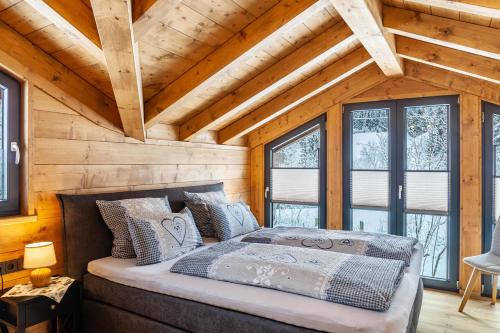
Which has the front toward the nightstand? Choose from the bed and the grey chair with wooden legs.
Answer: the grey chair with wooden legs

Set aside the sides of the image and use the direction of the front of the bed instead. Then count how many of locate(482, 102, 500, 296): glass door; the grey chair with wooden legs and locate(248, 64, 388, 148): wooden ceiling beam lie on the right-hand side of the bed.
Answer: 0

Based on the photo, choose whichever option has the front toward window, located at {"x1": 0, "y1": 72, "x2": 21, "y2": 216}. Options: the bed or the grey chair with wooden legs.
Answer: the grey chair with wooden legs

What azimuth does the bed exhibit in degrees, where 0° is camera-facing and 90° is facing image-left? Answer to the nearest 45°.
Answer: approximately 315°

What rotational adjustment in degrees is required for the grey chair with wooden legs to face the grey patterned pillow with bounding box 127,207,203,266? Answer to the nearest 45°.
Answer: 0° — it already faces it

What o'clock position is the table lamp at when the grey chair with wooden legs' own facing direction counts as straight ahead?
The table lamp is roughly at 12 o'clock from the grey chair with wooden legs.

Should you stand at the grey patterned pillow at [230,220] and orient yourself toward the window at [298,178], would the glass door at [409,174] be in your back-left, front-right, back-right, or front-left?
front-right

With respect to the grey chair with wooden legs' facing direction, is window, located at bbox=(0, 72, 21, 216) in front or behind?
in front

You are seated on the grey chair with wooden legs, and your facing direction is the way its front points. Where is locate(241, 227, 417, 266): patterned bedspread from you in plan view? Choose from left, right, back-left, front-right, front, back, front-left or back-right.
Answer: front

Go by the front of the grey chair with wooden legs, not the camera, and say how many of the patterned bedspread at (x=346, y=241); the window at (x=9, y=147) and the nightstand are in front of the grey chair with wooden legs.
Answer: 3

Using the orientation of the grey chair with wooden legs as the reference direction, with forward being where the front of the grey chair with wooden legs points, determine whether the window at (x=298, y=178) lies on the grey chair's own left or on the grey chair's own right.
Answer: on the grey chair's own right

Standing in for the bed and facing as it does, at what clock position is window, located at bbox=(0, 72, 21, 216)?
The window is roughly at 5 o'clock from the bed.

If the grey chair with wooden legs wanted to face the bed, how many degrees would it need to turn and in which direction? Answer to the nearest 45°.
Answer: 0° — it already faces it

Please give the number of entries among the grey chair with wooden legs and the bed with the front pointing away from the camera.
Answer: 0

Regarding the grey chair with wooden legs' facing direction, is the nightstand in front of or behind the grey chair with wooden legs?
in front
